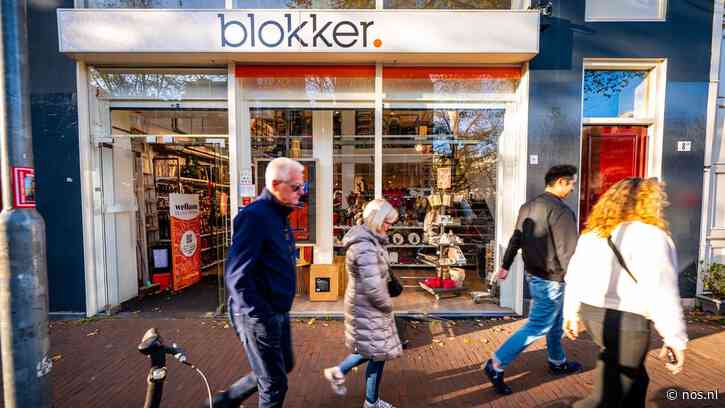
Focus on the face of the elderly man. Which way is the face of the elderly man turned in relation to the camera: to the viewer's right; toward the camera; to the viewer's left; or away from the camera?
to the viewer's right

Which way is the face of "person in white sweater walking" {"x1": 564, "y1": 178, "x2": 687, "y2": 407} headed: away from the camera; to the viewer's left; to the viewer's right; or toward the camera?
away from the camera

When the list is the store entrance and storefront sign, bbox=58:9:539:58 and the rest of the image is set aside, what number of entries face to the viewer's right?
0

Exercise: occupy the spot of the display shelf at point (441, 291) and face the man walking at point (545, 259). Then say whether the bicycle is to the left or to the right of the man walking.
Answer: right

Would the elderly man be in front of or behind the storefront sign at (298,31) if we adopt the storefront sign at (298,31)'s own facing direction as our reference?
in front

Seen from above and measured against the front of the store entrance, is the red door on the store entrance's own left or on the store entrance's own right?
on the store entrance's own left

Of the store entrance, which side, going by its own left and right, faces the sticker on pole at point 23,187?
front

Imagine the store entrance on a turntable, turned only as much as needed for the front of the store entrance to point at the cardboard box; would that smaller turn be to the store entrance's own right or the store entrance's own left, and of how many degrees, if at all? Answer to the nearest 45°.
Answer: approximately 45° to the store entrance's own left

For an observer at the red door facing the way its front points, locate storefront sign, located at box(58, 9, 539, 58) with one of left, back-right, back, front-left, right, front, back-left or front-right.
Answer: front-right

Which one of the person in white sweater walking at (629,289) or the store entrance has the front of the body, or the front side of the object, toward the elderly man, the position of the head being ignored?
the store entrance

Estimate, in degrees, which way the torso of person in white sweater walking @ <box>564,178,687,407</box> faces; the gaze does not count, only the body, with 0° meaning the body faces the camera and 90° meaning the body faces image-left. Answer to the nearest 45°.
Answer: approximately 225°
